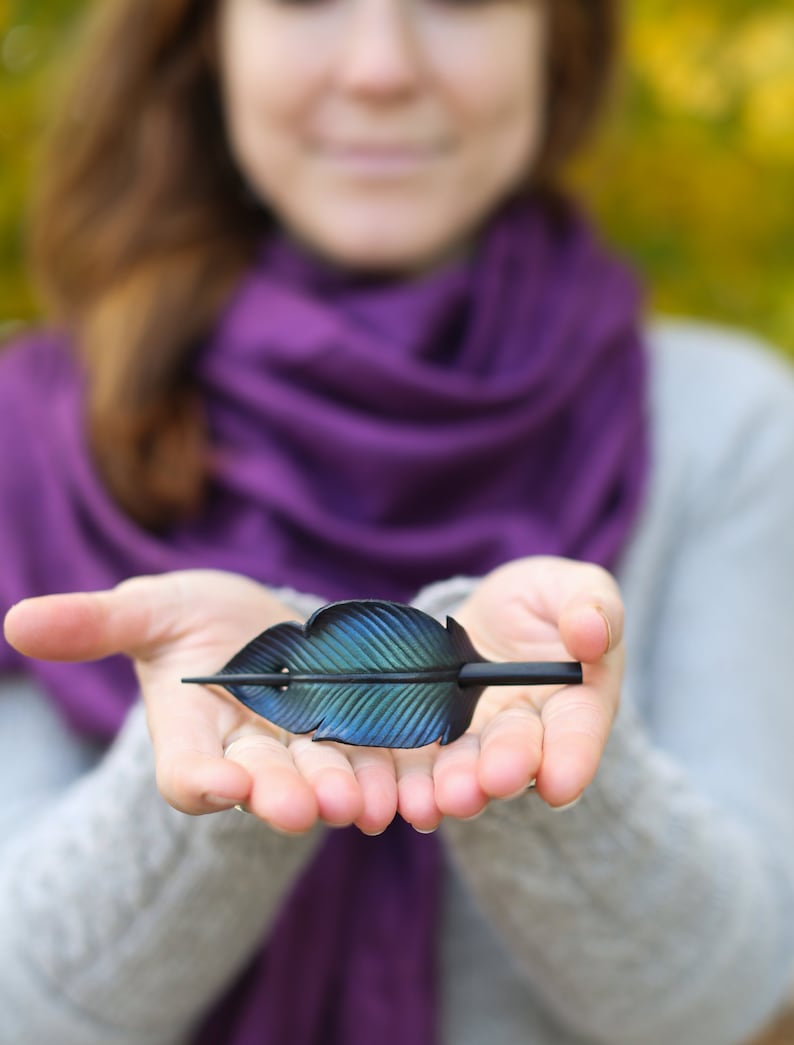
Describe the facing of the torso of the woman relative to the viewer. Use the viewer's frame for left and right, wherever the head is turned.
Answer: facing the viewer
